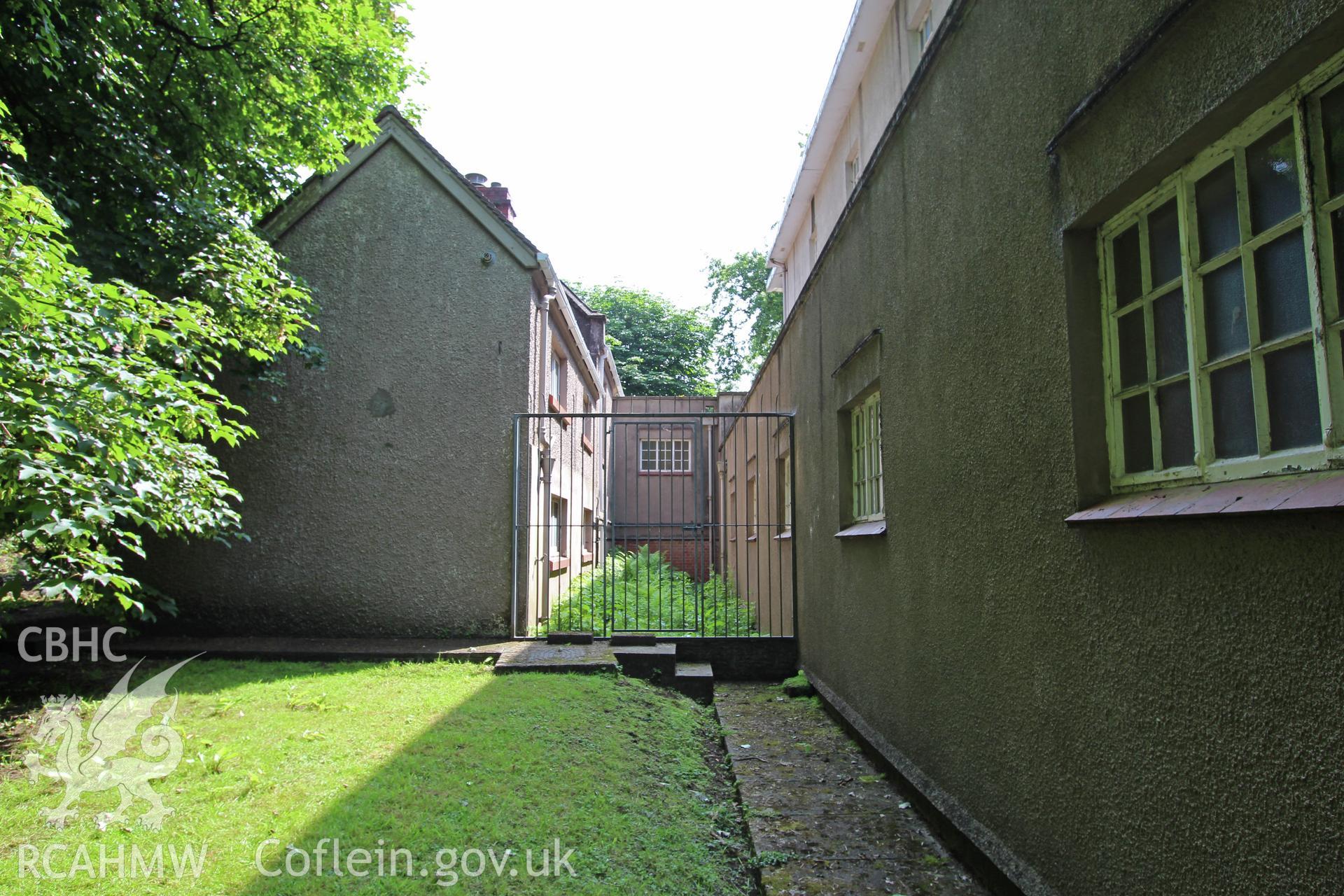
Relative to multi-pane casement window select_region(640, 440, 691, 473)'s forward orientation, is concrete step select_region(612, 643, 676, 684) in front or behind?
in front

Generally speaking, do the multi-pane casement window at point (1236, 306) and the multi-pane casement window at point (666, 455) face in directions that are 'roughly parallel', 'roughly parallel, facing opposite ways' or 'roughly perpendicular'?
roughly perpendicular

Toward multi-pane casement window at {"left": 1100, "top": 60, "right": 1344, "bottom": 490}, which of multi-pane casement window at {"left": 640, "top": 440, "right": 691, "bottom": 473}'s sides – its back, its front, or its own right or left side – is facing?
front

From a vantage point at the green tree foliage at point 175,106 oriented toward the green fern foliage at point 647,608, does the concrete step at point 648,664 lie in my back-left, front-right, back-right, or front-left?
front-right

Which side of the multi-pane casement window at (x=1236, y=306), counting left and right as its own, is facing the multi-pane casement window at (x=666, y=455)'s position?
right

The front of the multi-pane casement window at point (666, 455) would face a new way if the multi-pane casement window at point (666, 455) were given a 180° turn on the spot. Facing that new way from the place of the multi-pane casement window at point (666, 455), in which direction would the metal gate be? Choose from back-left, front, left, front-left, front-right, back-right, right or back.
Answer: back

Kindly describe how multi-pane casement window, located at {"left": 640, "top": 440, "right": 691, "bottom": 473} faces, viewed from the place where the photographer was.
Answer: facing the viewer

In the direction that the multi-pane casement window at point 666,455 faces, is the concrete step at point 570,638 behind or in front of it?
in front

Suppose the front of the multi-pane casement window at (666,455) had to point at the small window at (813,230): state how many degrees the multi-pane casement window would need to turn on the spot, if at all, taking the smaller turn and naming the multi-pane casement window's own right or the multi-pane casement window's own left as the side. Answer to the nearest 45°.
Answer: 0° — it already faces it

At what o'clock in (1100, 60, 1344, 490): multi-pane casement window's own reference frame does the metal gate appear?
The metal gate is roughly at 3 o'clock from the multi-pane casement window.

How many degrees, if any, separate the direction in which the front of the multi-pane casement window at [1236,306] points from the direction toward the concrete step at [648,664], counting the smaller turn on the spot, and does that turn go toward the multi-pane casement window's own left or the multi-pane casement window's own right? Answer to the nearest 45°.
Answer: approximately 90° to the multi-pane casement window's own right

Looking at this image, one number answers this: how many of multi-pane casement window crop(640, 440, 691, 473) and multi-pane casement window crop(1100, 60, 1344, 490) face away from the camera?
0

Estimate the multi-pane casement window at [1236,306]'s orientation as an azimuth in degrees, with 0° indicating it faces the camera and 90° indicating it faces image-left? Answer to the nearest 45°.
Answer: approximately 45°

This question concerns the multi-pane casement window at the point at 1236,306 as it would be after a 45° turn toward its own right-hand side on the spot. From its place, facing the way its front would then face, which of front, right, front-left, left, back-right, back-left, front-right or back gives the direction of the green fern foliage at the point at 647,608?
front-right
